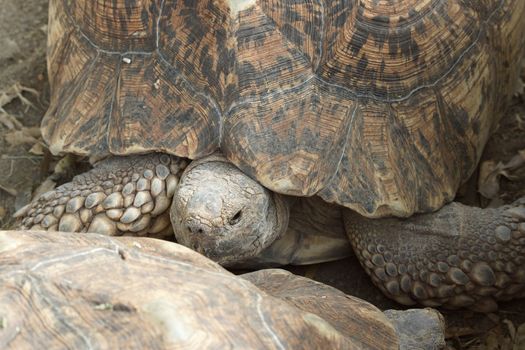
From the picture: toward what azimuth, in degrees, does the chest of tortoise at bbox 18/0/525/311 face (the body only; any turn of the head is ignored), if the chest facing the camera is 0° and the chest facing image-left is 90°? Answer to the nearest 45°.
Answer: approximately 45°
